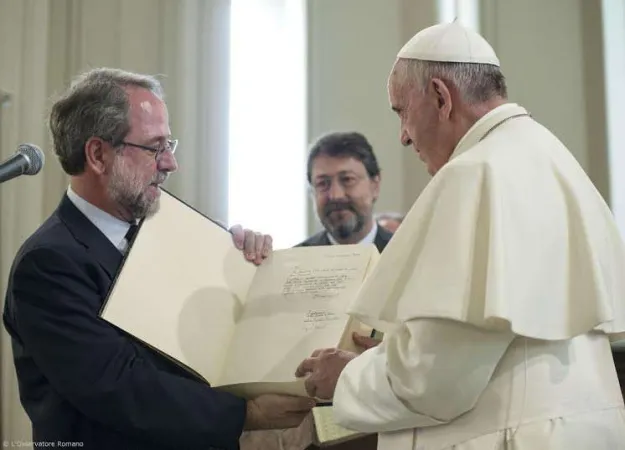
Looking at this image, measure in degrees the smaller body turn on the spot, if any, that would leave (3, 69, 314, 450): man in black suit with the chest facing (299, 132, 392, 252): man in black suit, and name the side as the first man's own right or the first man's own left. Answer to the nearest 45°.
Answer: approximately 45° to the first man's own left

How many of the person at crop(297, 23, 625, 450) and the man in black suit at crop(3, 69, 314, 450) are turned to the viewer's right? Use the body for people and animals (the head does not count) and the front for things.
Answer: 1

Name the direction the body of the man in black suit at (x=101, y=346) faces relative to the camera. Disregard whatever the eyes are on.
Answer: to the viewer's right

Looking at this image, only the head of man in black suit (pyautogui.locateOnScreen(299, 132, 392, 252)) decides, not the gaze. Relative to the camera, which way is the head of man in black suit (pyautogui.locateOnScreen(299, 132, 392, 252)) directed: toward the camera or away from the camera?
toward the camera

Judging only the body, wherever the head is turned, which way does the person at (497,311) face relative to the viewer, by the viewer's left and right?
facing away from the viewer and to the left of the viewer

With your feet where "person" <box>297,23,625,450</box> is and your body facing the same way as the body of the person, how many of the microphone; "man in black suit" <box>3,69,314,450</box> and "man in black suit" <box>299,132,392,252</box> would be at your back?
0

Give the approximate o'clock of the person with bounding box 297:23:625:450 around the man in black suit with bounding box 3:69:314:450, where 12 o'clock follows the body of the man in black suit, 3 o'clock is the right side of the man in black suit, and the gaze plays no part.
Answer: The person is roughly at 1 o'clock from the man in black suit.

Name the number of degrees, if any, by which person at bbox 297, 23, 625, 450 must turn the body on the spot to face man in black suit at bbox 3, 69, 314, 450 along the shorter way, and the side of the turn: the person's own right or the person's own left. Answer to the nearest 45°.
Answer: approximately 45° to the person's own left
